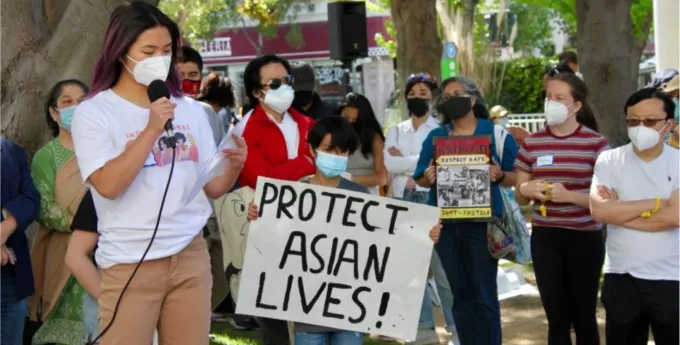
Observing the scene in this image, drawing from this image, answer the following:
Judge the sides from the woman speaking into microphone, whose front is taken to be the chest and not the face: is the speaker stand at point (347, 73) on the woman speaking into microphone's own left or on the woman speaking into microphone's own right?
on the woman speaking into microphone's own left

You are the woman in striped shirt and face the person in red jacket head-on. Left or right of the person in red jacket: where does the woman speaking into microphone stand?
left

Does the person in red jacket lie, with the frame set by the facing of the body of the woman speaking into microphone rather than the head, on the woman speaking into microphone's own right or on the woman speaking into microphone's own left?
on the woman speaking into microphone's own left

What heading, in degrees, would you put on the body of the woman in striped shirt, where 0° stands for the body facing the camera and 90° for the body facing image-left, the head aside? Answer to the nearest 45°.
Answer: approximately 45°

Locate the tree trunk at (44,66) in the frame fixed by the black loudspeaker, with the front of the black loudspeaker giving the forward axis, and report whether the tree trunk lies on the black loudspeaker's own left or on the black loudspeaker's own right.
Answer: on the black loudspeaker's own right

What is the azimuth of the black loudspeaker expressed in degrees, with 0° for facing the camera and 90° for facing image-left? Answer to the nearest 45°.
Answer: approximately 315°

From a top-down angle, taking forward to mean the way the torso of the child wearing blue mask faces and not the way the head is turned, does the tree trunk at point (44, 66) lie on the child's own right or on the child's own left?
on the child's own right

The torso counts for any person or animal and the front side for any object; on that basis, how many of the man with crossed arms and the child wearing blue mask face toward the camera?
2

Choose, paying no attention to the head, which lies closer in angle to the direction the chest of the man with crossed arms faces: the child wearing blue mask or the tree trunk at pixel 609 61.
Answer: the child wearing blue mask
